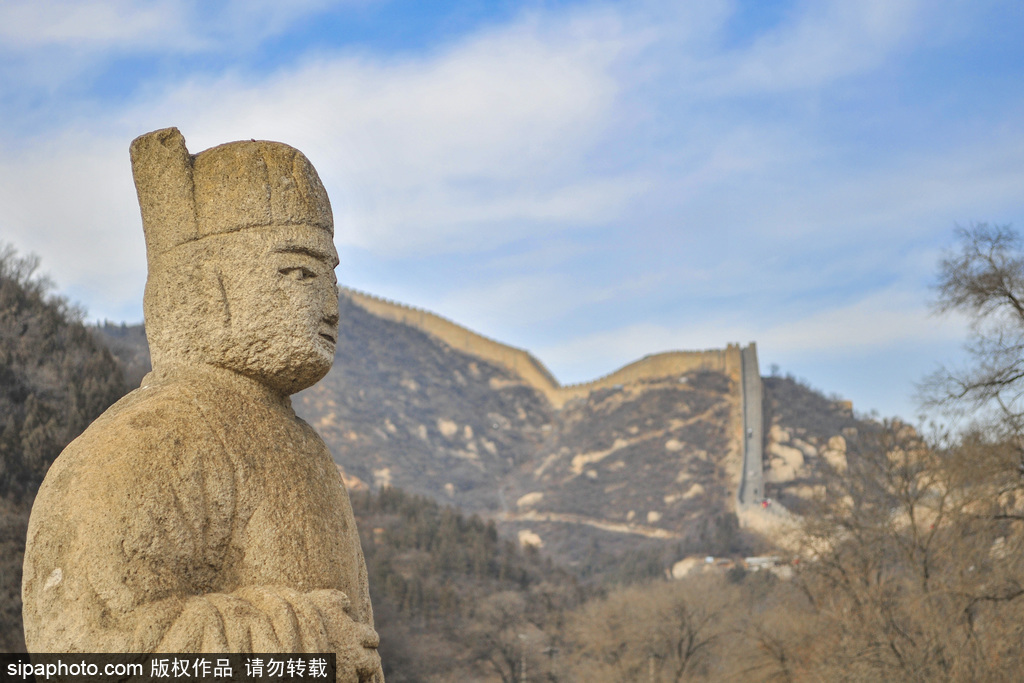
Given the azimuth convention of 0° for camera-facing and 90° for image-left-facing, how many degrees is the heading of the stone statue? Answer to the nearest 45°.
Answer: approximately 270°
